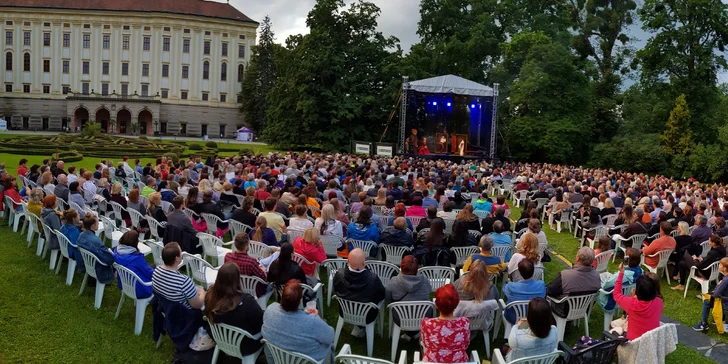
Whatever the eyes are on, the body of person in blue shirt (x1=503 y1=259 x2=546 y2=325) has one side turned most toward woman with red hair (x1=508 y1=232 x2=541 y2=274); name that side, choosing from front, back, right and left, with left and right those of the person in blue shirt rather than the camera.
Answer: front

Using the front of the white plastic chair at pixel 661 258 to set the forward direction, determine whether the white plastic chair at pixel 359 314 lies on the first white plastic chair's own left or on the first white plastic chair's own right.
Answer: on the first white plastic chair's own left

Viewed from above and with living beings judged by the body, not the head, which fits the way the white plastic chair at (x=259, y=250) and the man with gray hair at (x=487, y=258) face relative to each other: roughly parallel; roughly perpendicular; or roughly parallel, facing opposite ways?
roughly parallel

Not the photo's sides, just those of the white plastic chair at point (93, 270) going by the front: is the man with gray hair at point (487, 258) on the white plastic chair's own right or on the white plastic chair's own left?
on the white plastic chair's own right

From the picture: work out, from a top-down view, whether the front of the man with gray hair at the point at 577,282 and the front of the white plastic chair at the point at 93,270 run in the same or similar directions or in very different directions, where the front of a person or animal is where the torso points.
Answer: same or similar directions

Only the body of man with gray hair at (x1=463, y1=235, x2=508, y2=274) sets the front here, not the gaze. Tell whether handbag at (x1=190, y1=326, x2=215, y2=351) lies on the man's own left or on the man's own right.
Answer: on the man's own left

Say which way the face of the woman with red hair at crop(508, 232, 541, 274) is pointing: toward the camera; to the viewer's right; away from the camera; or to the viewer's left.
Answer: away from the camera

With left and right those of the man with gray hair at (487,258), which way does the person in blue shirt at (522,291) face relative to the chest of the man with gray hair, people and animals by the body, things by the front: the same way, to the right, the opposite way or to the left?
the same way

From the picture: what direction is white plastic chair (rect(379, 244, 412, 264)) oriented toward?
away from the camera

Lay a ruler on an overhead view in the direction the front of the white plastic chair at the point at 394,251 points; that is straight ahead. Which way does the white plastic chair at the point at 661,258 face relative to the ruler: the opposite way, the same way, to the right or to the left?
the same way

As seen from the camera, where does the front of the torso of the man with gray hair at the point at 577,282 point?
away from the camera

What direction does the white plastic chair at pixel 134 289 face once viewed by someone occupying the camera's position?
facing away from the viewer and to the right of the viewer

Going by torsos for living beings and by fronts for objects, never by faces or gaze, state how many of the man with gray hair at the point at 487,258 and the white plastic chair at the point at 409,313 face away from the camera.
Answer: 2

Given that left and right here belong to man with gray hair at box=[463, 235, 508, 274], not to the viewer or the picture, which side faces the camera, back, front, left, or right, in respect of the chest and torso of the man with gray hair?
back

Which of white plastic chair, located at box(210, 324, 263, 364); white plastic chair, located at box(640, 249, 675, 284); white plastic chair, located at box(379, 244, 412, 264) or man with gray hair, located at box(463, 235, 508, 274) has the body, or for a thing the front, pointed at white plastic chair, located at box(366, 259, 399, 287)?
white plastic chair, located at box(210, 324, 263, 364)

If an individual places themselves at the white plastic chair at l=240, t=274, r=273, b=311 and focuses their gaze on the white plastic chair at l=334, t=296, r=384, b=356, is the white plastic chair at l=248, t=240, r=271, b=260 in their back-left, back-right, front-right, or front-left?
back-left

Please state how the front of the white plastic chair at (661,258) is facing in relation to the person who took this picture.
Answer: facing away from the viewer and to the left of the viewer

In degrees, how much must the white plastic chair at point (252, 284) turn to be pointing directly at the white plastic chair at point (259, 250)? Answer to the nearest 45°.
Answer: approximately 45° to its left

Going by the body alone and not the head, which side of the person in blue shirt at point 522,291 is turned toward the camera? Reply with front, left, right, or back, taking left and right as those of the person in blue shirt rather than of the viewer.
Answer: back

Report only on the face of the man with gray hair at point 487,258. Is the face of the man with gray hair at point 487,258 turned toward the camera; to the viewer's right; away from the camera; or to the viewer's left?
away from the camera

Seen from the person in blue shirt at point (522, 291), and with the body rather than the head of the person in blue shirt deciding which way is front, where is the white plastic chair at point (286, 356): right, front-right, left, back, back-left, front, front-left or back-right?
back-left

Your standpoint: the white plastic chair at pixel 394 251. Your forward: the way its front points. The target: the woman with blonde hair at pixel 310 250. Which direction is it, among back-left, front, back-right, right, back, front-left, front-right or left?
back-left

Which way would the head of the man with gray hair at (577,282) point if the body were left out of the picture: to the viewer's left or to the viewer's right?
to the viewer's left

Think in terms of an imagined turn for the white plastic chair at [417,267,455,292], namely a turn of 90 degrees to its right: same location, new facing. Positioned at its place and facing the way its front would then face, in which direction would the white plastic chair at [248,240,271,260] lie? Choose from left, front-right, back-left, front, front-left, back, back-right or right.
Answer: back
